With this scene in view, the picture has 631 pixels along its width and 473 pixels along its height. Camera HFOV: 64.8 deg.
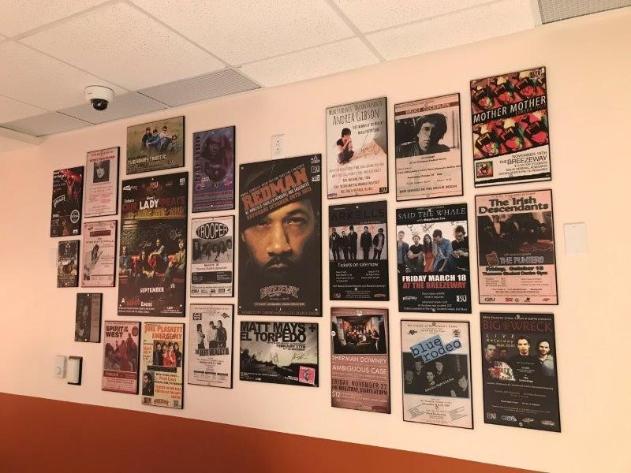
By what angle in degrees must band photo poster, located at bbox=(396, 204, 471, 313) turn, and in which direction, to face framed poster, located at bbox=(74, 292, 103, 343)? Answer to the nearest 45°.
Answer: approximately 90° to its right

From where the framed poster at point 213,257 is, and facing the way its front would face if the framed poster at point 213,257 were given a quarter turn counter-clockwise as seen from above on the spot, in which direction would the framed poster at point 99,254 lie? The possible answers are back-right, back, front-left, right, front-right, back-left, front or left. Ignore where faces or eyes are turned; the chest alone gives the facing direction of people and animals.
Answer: back

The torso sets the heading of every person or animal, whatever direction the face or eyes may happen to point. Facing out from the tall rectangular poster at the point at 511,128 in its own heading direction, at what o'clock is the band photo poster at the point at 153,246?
The band photo poster is roughly at 3 o'clock from the tall rectangular poster.

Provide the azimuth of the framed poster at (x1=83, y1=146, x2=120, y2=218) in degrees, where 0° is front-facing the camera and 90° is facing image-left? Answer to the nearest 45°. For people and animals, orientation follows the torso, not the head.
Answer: approximately 45°

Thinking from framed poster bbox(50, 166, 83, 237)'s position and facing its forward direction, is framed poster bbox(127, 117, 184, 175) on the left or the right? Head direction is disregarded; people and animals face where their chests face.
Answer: on its left

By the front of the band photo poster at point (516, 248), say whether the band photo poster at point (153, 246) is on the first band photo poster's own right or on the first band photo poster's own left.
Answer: on the first band photo poster's own right

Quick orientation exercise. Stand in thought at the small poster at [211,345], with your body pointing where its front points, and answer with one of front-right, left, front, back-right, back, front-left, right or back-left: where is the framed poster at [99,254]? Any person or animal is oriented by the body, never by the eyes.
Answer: right

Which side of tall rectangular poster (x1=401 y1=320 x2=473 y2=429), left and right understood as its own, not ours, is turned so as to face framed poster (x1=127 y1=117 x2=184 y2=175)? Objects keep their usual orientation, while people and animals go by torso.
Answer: right

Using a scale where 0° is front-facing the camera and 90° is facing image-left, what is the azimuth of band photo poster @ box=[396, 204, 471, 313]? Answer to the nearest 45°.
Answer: approximately 0°

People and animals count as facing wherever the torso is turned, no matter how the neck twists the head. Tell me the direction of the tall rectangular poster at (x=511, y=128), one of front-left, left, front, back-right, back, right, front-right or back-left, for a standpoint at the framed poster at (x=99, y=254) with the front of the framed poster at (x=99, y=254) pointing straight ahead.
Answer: left

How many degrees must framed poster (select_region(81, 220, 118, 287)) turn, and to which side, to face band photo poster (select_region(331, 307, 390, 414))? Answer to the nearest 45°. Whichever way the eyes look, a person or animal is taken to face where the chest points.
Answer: approximately 90° to its left

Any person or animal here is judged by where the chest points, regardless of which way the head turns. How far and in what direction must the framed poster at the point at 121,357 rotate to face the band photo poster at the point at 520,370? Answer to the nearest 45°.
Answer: approximately 90° to its left

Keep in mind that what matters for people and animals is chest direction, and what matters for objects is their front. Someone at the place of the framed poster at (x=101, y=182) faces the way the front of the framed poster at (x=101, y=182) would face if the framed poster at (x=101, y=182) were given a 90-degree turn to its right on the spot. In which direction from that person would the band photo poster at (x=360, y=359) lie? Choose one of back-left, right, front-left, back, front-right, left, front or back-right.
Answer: back
